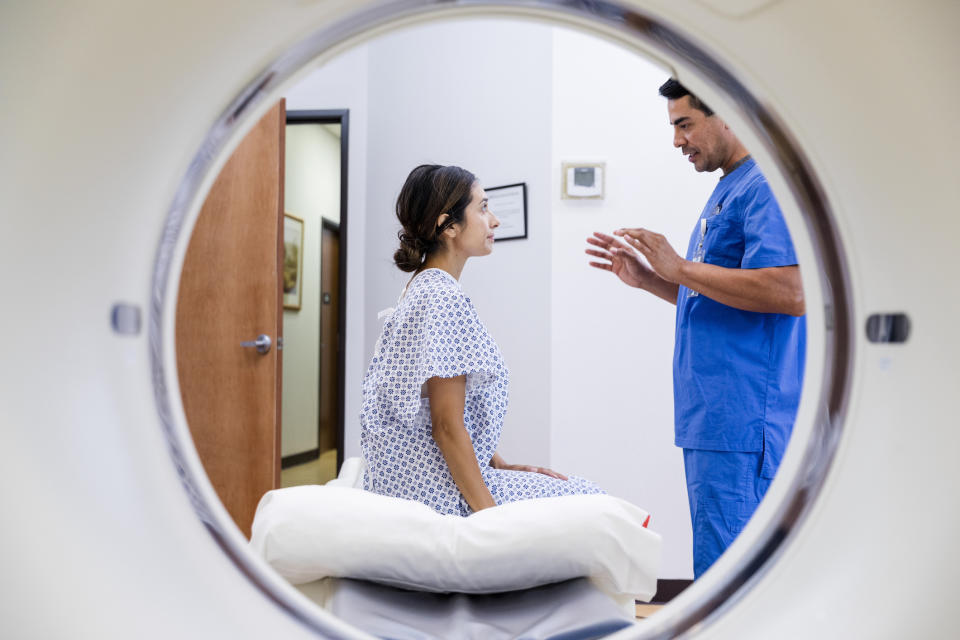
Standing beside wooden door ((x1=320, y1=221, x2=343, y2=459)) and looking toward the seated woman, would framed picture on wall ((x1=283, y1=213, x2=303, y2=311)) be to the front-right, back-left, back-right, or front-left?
front-right

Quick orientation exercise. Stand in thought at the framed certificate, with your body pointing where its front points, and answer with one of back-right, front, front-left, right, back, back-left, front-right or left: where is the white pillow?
front-left

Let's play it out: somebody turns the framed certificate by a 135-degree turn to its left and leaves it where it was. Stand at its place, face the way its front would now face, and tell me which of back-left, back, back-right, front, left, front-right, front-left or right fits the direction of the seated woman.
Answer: right

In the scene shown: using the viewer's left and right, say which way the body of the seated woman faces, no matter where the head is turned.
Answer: facing to the right of the viewer

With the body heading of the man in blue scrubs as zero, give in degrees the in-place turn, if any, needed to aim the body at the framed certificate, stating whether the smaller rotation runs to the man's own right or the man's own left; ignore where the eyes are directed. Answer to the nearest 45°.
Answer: approximately 45° to the man's own right

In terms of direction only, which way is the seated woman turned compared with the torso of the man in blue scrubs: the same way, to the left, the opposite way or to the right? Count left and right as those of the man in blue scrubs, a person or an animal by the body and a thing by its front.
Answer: the opposite way

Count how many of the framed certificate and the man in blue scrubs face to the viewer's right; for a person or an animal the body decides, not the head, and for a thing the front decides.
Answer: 0

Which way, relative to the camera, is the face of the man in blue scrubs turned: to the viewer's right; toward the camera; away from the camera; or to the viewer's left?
to the viewer's left

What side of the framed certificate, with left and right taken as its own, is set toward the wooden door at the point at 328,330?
right

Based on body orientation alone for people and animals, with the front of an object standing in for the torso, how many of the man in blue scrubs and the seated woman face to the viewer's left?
1

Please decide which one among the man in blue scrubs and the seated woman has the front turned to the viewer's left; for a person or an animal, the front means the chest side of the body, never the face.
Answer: the man in blue scrubs

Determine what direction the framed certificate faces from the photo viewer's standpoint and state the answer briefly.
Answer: facing the viewer and to the left of the viewer

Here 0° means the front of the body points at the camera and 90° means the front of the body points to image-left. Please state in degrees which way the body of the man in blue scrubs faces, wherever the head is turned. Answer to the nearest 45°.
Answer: approximately 90°

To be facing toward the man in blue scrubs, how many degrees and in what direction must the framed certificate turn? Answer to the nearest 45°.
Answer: approximately 45° to its left
